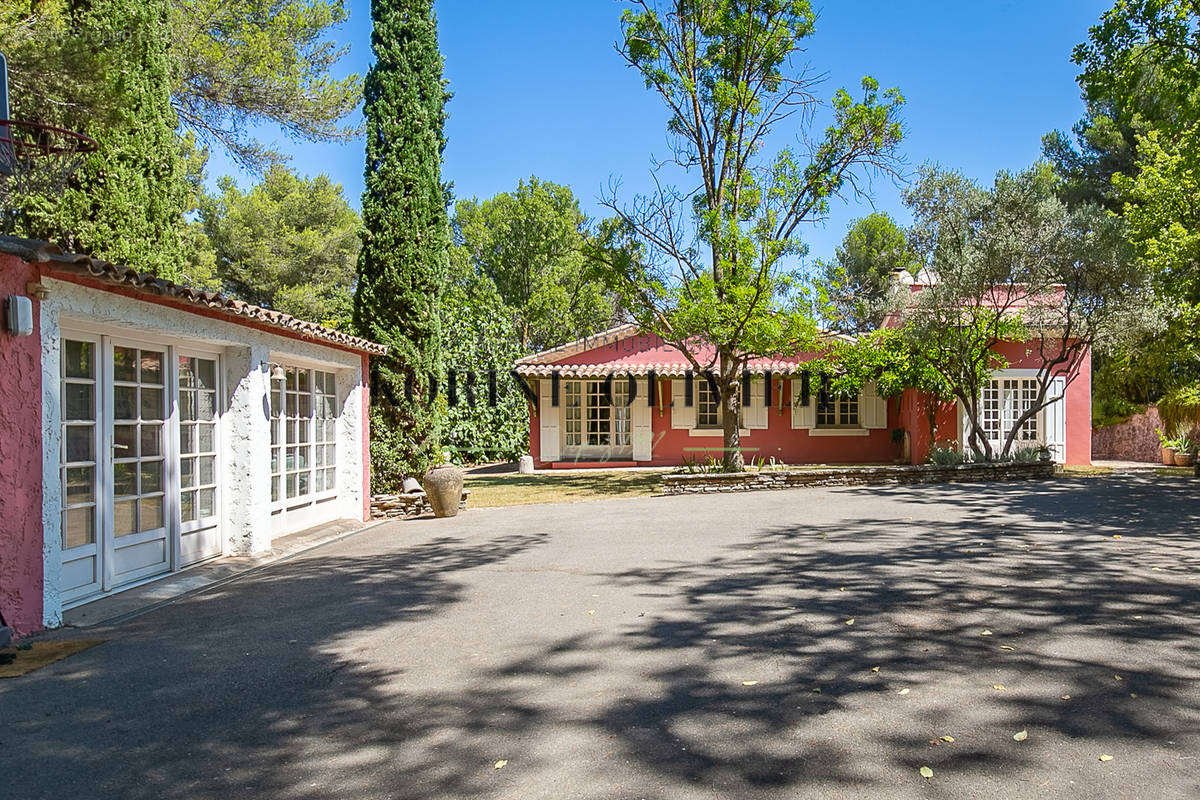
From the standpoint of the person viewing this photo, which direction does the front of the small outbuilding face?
facing the viewer and to the right of the viewer

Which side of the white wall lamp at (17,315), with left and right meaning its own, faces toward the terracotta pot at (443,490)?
left

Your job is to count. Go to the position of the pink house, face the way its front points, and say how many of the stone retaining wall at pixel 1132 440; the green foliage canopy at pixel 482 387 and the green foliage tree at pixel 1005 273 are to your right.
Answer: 1

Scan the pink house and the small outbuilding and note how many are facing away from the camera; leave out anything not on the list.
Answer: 0

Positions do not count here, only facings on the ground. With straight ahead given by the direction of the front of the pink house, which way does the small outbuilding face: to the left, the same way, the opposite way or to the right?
to the left

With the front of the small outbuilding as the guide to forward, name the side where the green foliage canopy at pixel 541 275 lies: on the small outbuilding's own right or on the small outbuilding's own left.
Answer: on the small outbuilding's own left

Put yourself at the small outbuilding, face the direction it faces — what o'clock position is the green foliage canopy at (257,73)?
The green foliage canopy is roughly at 8 o'clock from the small outbuilding.

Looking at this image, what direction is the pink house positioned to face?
toward the camera

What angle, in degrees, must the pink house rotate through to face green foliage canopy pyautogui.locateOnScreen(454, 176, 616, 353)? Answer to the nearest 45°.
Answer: approximately 135° to its right

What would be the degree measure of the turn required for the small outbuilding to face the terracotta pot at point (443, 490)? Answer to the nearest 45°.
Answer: approximately 90° to its left
